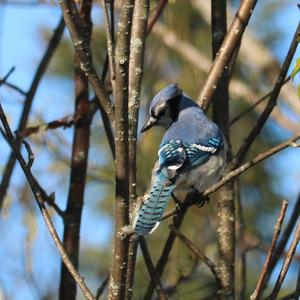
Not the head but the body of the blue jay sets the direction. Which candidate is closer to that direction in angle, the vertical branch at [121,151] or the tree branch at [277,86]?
the tree branch

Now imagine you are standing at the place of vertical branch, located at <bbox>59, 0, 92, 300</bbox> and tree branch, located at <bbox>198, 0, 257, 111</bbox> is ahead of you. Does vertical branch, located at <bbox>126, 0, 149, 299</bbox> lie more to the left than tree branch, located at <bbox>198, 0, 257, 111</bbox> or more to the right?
right

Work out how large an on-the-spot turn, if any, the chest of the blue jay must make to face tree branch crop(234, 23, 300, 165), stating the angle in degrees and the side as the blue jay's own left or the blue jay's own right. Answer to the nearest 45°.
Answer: approximately 90° to the blue jay's own right

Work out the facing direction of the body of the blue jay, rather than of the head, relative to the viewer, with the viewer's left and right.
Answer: facing away from the viewer and to the right of the viewer
